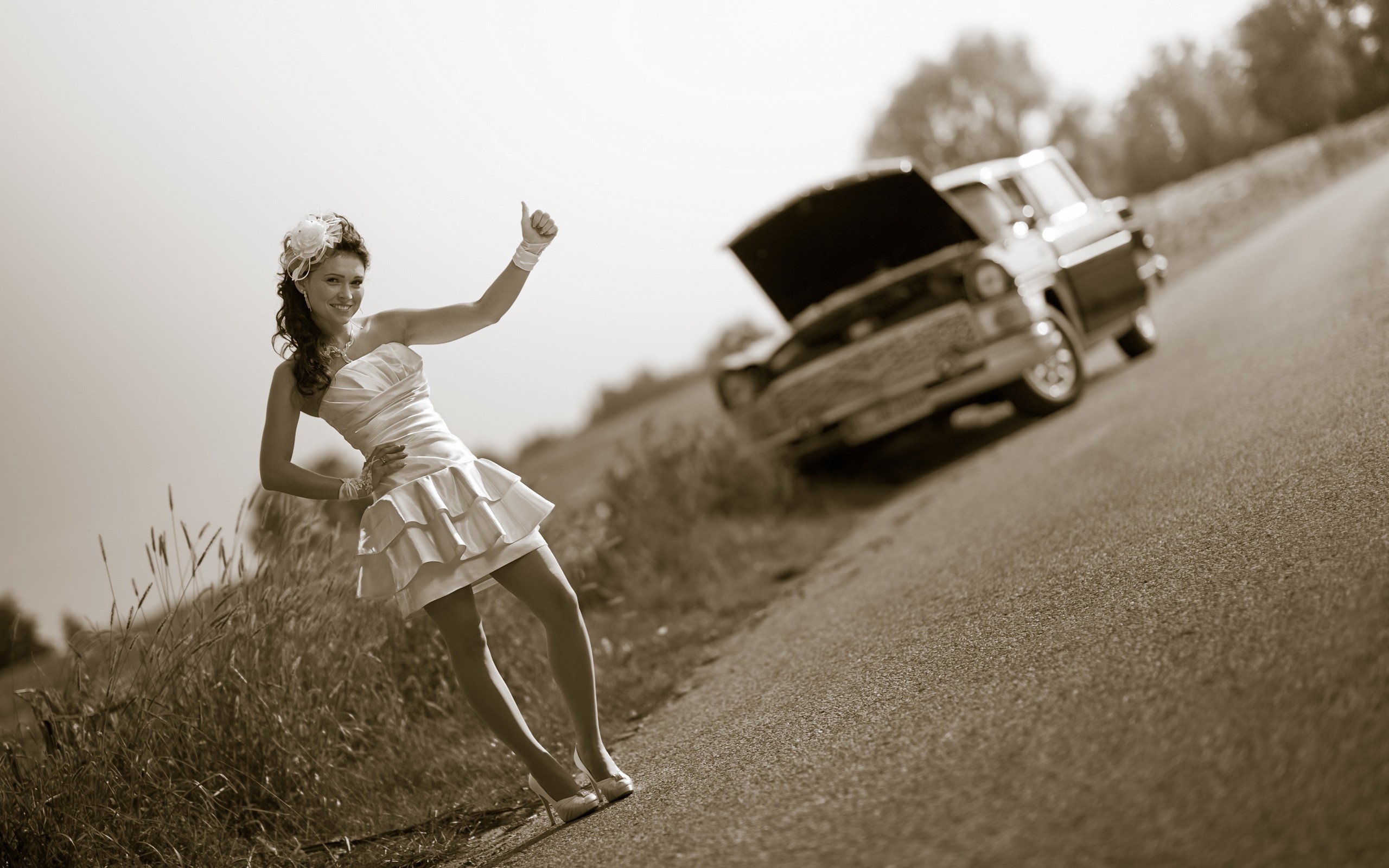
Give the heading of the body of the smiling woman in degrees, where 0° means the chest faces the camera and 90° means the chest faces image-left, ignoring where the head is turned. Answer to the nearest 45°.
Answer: approximately 315°
